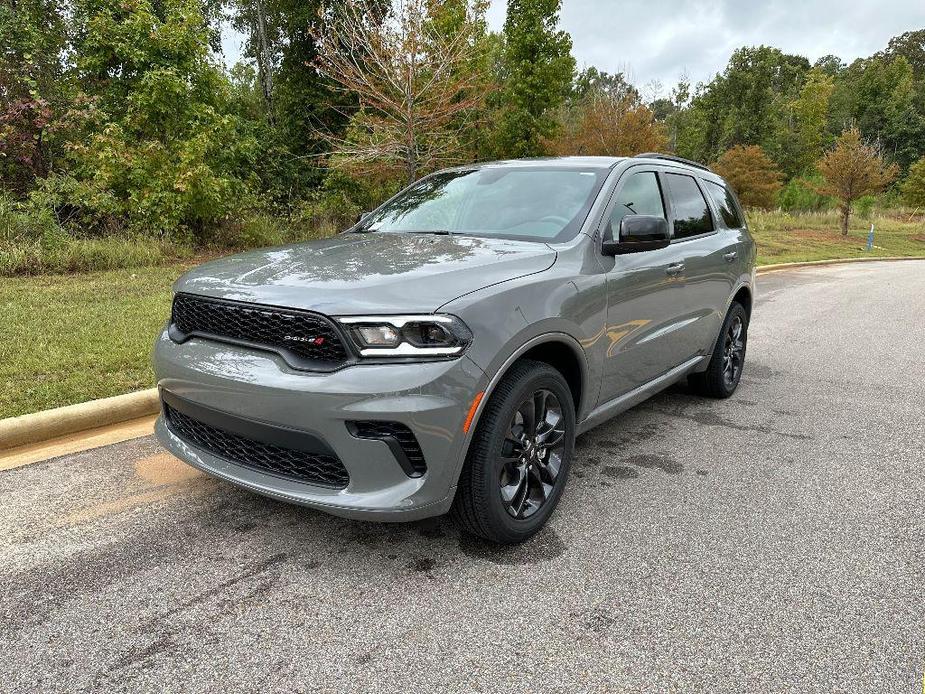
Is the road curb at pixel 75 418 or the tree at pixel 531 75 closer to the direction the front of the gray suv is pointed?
the road curb

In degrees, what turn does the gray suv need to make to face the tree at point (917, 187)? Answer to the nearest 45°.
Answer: approximately 180°

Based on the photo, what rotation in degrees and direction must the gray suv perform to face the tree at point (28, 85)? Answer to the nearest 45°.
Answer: approximately 90° to its right

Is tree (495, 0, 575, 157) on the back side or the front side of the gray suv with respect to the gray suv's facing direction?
on the back side

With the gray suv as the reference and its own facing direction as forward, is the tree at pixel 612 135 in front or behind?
behind

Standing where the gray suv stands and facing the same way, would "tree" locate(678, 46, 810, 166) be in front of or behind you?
behind

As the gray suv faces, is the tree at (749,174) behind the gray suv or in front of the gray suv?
behind

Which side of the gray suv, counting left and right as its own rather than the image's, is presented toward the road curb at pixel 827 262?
back

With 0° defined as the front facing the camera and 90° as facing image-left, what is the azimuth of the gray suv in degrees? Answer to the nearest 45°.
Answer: approximately 45°

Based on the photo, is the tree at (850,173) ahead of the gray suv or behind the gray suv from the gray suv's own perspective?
behind

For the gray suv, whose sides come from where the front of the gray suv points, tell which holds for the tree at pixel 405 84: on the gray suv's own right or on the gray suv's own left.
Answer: on the gray suv's own right

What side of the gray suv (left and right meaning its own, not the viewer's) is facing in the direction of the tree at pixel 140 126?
right
